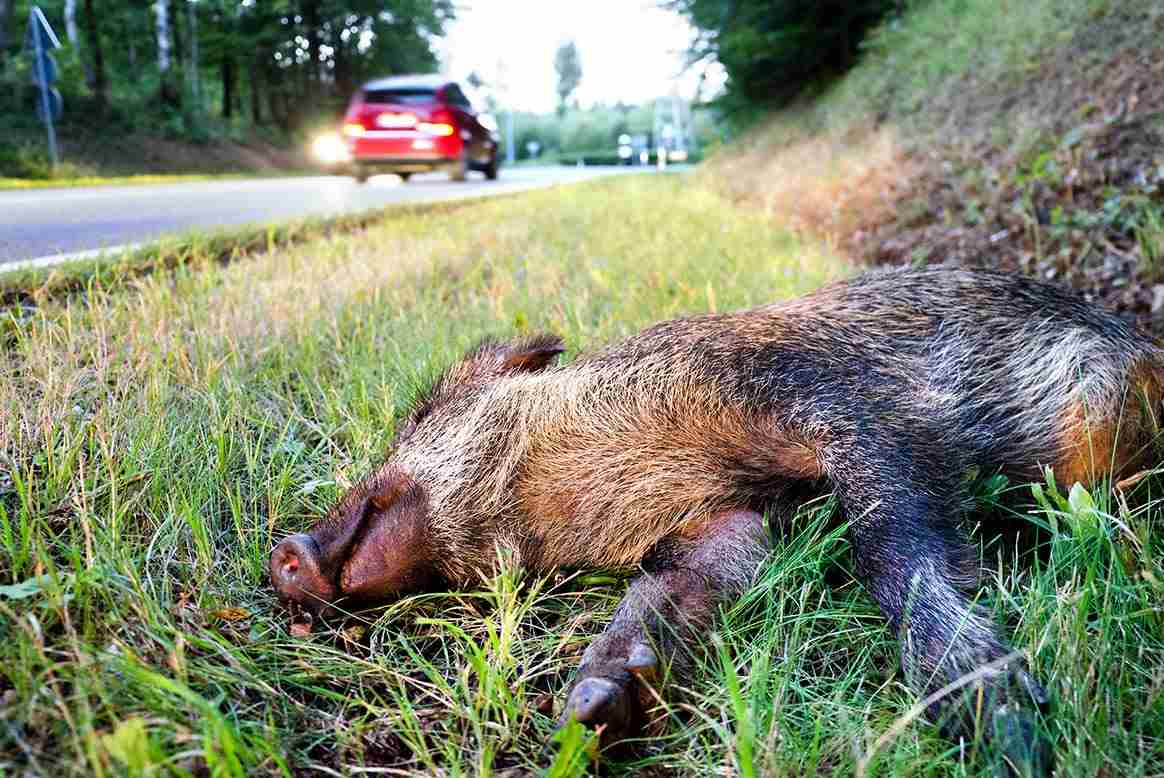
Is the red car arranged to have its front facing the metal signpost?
no

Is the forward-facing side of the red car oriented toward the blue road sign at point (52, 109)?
no

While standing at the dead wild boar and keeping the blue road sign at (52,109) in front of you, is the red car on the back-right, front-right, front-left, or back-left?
front-right
